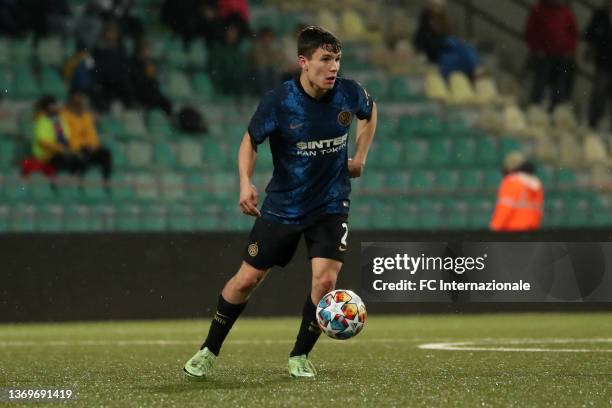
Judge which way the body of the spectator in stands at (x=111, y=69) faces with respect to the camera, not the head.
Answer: toward the camera

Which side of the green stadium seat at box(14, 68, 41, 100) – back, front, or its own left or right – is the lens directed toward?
front

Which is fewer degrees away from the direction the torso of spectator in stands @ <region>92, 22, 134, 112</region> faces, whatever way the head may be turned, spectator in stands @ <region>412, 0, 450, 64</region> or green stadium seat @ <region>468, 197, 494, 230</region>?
the green stadium seat

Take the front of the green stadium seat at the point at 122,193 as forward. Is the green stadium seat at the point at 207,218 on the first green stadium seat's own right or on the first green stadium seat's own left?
on the first green stadium seat's own left

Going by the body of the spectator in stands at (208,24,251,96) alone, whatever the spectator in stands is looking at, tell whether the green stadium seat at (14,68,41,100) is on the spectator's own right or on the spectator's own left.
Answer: on the spectator's own right

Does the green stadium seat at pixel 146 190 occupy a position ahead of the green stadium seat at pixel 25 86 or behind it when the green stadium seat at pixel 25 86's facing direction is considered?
ahead

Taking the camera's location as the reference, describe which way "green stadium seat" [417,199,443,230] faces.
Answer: facing the viewer

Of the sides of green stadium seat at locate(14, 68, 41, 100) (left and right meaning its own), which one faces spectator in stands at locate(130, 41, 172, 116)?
left

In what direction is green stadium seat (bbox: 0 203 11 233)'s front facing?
toward the camera

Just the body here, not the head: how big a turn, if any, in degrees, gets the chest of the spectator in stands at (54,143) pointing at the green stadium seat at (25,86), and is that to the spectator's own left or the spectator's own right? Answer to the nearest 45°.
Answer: approximately 135° to the spectator's own left

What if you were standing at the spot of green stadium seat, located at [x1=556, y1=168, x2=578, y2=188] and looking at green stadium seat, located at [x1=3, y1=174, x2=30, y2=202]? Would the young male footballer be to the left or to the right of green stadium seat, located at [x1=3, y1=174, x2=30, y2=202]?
left

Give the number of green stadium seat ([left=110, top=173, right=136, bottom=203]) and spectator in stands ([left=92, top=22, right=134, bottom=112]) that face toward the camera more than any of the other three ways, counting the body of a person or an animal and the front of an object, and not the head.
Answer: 2
